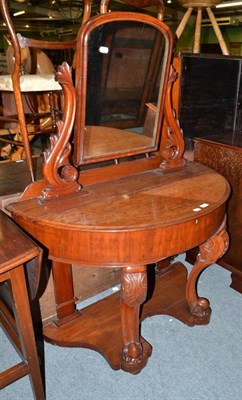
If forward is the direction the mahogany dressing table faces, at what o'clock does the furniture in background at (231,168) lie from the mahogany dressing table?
The furniture in background is roughly at 9 o'clock from the mahogany dressing table.

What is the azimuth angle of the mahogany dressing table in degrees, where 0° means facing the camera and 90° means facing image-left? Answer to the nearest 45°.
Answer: approximately 315°

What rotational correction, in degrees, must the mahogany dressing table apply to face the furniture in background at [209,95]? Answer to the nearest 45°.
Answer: approximately 90° to its left
